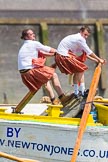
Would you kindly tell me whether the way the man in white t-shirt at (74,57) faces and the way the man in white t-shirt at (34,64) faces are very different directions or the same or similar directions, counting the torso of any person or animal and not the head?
same or similar directions

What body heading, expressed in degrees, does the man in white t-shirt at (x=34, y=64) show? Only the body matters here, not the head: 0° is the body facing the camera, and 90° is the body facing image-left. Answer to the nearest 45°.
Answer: approximately 270°

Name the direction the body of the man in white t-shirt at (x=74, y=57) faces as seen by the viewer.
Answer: to the viewer's right

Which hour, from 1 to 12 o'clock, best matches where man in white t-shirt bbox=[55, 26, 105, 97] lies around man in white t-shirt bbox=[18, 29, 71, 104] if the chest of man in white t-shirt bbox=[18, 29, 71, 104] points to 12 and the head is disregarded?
man in white t-shirt bbox=[55, 26, 105, 97] is roughly at 12 o'clock from man in white t-shirt bbox=[18, 29, 71, 104].

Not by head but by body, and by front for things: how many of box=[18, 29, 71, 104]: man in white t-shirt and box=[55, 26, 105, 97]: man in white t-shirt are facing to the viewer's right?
2

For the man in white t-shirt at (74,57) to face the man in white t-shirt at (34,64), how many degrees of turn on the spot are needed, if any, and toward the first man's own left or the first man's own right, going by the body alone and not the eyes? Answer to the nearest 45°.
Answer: approximately 180°
